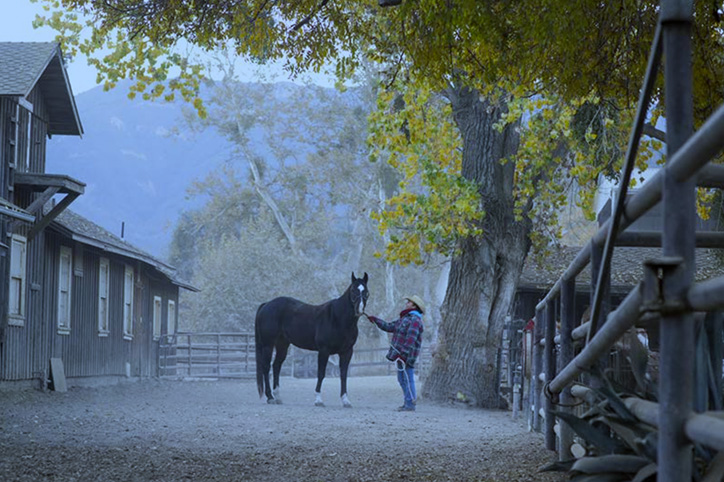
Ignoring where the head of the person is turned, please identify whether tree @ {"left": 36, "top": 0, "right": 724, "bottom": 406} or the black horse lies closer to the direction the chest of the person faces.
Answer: the black horse

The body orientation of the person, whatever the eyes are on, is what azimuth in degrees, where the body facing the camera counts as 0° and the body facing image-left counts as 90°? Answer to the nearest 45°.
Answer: approximately 90°

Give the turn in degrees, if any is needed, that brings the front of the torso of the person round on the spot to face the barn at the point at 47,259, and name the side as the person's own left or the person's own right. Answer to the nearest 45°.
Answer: approximately 45° to the person's own right

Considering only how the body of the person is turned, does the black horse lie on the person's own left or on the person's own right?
on the person's own right
